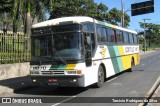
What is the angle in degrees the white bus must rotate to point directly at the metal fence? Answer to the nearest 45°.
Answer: approximately 90° to its right

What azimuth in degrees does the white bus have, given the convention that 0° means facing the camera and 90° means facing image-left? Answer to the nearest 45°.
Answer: approximately 45°
